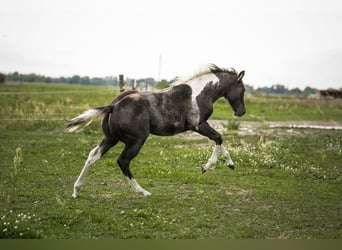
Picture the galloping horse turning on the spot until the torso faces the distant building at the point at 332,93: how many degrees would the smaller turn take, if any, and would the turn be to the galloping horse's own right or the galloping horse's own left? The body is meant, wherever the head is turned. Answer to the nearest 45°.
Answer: approximately 45° to the galloping horse's own left

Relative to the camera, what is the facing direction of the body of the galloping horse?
to the viewer's right
